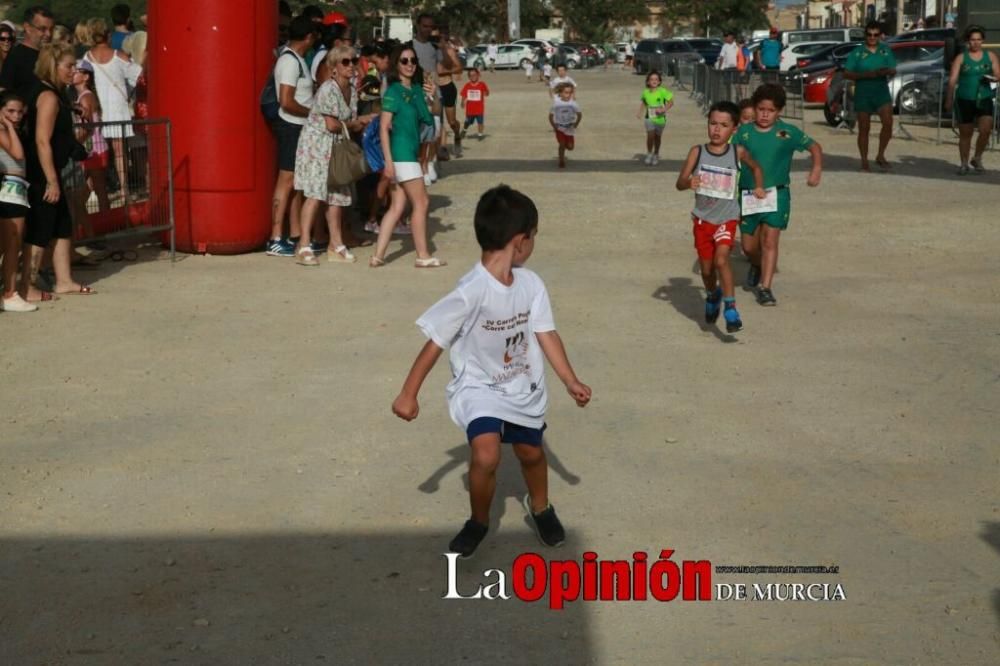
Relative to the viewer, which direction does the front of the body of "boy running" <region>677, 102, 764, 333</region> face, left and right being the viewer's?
facing the viewer

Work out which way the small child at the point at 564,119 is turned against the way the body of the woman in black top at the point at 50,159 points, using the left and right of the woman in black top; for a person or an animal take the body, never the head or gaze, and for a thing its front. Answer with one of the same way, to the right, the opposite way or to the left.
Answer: to the right

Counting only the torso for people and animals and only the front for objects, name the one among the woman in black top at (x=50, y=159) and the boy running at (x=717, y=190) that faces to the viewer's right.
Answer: the woman in black top

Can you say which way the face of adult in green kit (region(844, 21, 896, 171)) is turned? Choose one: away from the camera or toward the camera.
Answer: toward the camera

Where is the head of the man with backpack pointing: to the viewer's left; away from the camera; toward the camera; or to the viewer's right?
to the viewer's right

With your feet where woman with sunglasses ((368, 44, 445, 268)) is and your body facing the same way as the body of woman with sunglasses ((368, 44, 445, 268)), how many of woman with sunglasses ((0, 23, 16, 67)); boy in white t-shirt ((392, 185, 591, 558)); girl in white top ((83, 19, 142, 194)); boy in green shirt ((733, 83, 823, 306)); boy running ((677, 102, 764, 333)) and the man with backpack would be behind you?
3

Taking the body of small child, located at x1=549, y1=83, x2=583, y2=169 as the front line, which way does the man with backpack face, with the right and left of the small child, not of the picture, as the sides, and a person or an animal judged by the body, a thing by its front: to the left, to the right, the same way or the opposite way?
to the left

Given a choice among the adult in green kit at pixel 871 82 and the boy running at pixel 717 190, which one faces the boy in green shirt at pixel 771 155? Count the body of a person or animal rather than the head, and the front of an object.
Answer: the adult in green kit

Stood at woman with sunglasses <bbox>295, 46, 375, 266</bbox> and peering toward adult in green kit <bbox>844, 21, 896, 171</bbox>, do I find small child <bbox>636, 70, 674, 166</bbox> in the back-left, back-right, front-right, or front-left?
front-left

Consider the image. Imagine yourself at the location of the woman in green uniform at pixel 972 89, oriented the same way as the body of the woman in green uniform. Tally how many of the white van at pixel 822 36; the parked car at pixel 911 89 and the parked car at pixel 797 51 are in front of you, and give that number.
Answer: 0

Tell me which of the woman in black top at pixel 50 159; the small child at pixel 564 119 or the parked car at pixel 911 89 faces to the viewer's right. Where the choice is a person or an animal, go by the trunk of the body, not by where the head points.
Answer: the woman in black top

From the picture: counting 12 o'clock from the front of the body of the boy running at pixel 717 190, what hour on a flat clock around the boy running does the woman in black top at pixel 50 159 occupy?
The woman in black top is roughly at 3 o'clock from the boy running.

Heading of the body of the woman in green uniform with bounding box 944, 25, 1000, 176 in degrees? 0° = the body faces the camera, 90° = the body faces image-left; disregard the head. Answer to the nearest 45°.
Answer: approximately 0°

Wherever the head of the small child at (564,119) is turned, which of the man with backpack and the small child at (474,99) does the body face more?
the man with backpack

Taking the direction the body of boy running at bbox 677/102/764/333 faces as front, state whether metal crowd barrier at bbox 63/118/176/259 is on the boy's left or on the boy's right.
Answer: on the boy's right

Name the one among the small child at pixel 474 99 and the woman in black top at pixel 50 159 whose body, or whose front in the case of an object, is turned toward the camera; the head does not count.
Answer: the small child

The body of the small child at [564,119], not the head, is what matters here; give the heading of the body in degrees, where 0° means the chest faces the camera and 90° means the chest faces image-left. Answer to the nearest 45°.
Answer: approximately 0°

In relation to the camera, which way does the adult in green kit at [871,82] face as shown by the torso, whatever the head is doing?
toward the camera
